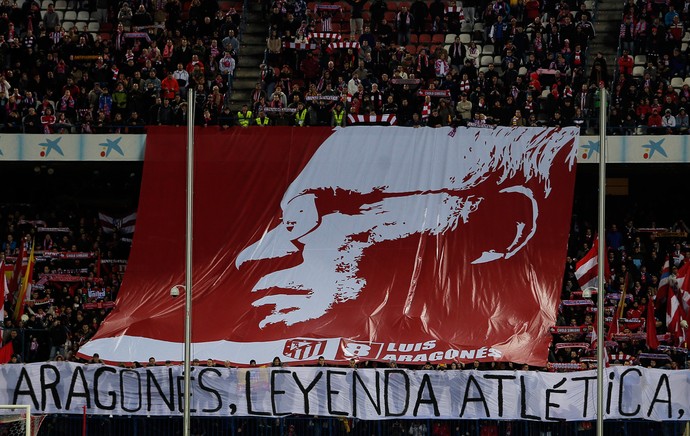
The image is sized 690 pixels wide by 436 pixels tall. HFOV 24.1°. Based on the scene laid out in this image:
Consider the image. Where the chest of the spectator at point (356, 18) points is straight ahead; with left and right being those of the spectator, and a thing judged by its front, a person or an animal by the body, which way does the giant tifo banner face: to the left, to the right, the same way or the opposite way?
the same way

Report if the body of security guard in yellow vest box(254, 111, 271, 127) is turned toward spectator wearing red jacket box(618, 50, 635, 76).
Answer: no

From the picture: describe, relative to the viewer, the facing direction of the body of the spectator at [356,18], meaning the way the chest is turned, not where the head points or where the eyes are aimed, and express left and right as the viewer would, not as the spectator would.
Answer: facing the viewer

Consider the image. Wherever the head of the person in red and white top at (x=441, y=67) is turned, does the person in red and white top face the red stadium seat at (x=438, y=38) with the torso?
no

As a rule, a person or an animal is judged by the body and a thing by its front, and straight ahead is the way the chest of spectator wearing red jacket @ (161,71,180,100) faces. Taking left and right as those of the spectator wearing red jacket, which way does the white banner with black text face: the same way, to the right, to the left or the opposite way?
the same way

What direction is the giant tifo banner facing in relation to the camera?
toward the camera

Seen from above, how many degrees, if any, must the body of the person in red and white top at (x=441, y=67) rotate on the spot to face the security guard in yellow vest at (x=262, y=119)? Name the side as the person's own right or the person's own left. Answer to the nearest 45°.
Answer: approximately 90° to the person's own right

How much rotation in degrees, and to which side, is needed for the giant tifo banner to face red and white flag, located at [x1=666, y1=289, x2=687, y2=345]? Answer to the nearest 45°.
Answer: approximately 90° to its left

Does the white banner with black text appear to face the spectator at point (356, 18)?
no

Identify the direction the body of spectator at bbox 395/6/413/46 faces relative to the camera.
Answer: toward the camera

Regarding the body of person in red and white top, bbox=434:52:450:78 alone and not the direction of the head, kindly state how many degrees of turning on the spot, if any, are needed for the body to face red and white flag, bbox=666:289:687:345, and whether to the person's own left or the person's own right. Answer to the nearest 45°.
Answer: approximately 45° to the person's own left

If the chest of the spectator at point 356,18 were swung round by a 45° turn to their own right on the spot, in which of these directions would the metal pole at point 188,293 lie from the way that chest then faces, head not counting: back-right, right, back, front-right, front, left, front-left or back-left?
front-left

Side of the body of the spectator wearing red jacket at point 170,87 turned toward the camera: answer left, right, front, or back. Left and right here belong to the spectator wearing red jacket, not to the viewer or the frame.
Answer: front
